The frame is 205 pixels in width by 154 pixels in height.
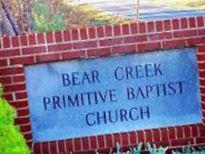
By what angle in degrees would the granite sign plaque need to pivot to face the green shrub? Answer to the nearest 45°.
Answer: approximately 45° to its right

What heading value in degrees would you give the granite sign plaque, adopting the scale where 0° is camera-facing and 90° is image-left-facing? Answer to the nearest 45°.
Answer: approximately 0°
